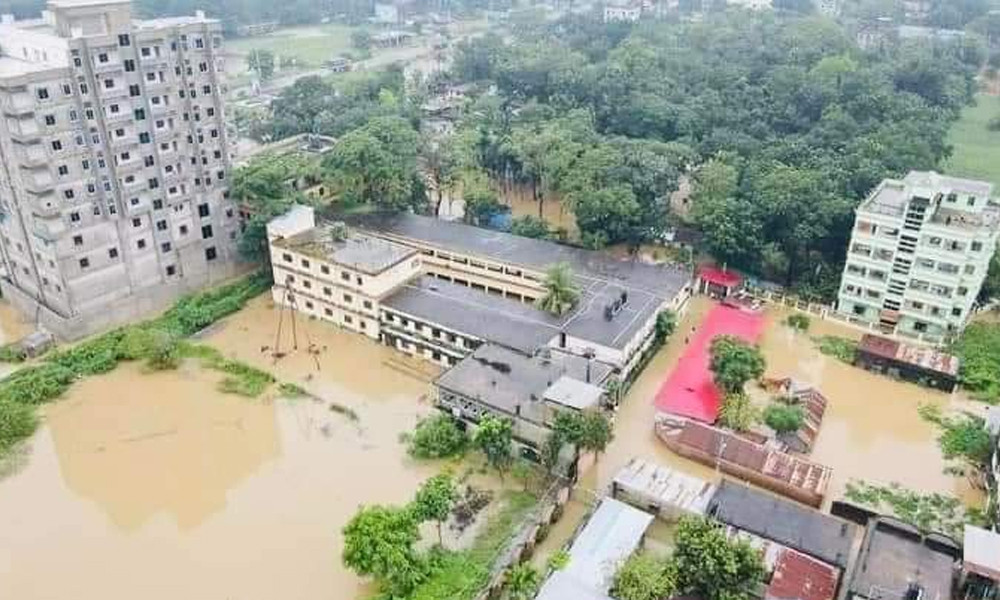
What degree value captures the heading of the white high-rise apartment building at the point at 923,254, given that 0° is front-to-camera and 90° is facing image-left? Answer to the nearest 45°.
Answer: approximately 0°

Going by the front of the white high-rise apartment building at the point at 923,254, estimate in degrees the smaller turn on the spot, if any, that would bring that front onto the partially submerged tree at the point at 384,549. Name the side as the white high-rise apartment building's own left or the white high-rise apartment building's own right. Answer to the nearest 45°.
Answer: approximately 45° to the white high-rise apartment building's own right

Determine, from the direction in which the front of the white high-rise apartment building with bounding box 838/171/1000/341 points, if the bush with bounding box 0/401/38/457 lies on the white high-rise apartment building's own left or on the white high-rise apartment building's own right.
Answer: on the white high-rise apartment building's own right

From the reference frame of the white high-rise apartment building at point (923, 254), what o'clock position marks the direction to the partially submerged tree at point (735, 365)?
The partially submerged tree is roughly at 1 o'clock from the white high-rise apartment building.

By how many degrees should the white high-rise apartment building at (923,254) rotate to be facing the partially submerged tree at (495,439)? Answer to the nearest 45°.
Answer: approximately 45° to its right

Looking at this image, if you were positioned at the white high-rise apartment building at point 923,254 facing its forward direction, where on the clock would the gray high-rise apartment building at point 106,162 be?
the gray high-rise apartment building at point 106,162 is roughly at 2 o'clock from the white high-rise apartment building at point 923,254.
